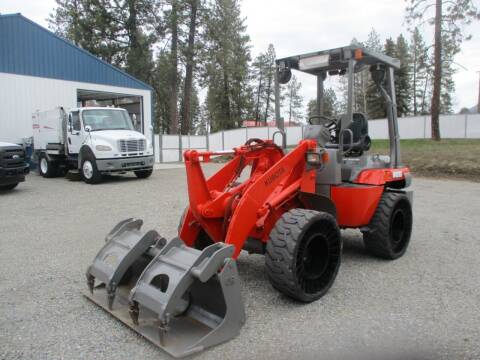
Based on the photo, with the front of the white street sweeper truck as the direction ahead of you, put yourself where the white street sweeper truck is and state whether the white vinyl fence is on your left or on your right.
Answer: on your left

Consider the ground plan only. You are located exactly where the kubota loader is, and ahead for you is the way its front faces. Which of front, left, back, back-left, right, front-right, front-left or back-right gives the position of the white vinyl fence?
back-right

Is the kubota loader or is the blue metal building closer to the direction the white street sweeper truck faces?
the kubota loader

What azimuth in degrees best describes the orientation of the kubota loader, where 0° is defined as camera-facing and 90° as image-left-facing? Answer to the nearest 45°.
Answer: approximately 45°

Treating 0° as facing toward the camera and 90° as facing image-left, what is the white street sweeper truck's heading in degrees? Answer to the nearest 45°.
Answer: approximately 315°

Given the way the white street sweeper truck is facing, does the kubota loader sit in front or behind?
in front

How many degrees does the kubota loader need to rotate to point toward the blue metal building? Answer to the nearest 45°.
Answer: approximately 90° to its right

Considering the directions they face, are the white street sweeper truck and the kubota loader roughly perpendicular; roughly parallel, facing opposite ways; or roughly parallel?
roughly perpendicular

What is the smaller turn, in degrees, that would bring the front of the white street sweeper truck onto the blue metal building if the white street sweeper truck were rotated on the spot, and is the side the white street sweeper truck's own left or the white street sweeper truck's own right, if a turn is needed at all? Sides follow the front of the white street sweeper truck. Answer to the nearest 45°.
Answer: approximately 135° to the white street sweeper truck's own left

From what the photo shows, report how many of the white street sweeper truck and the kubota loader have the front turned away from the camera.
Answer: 0
